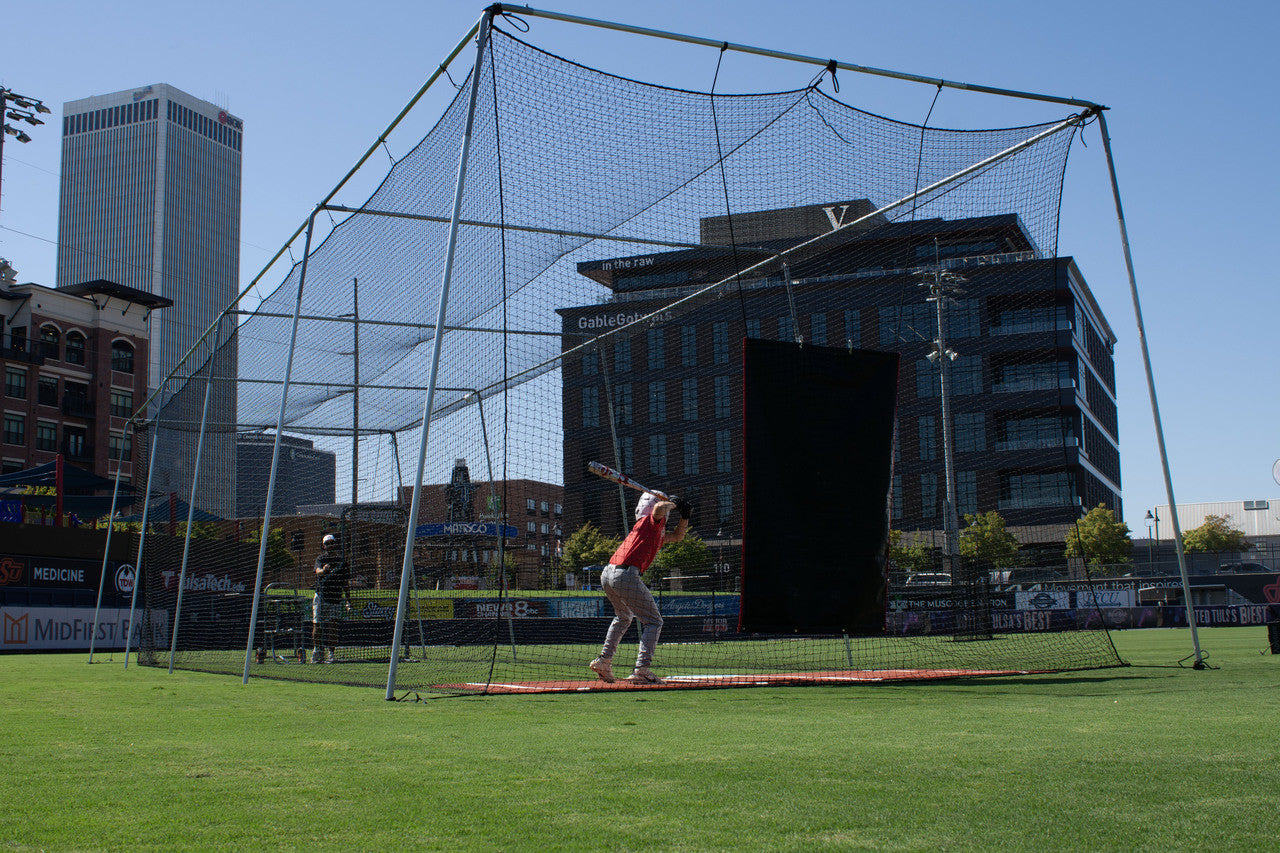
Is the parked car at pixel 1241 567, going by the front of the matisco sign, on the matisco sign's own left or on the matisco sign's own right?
on the matisco sign's own left

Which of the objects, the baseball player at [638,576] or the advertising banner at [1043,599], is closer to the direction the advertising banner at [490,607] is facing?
the baseball player

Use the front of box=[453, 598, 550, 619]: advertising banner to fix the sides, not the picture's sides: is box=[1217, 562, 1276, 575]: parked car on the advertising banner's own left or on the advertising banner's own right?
on the advertising banner's own left

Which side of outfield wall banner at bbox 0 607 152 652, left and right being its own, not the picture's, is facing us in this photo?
front

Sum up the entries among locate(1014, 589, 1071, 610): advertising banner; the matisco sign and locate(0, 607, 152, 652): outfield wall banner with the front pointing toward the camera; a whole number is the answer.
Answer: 3

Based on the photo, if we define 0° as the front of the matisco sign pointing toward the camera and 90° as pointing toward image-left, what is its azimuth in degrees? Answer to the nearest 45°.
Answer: approximately 0°

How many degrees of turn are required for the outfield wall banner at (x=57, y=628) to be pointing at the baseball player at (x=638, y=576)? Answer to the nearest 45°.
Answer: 0° — it already faces them

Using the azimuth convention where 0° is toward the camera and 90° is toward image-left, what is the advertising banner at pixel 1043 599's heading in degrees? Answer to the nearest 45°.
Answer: approximately 0°

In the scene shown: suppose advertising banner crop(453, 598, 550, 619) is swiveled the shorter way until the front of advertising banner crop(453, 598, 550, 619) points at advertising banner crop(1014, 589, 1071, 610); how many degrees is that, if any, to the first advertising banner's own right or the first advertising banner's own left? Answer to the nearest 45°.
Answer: approximately 90° to the first advertising banner's own left

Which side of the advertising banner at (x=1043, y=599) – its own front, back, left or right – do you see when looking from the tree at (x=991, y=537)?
back
